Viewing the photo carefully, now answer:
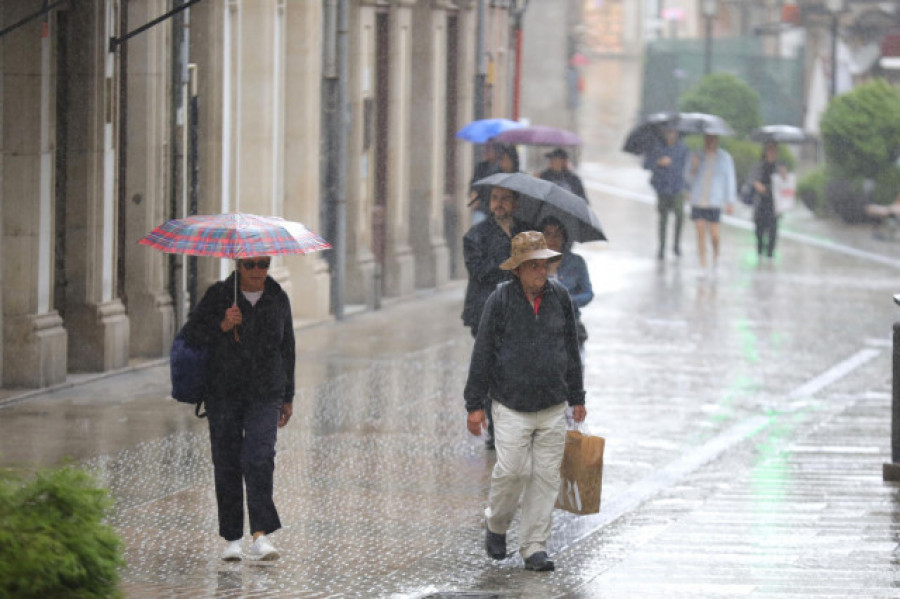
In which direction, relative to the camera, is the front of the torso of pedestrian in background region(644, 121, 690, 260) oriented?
toward the camera

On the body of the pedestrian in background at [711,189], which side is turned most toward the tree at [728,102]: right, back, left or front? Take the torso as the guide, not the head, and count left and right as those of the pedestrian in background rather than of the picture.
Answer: back

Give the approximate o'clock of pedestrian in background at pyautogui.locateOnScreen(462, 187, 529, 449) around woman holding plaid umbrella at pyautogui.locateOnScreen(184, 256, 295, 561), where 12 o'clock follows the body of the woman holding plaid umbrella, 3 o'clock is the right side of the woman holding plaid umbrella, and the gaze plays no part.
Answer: The pedestrian in background is roughly at 7 o'clock from the woman holding plaid umbrella.

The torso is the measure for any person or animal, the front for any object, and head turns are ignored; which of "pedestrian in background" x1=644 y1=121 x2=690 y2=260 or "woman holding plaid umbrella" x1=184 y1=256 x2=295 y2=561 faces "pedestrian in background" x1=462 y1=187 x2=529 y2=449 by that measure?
"pedestrian in background" x1=644 y1=121 x2=690 y2=260

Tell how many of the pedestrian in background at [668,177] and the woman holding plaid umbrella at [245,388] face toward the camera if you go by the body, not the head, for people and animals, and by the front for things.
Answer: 2

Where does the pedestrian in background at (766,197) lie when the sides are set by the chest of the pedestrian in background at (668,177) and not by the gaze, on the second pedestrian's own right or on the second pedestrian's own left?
on the second pedestrian's own left

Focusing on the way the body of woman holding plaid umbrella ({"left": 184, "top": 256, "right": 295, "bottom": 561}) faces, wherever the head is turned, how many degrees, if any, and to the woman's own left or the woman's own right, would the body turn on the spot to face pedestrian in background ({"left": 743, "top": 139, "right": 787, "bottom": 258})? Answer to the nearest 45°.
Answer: approximately 180°

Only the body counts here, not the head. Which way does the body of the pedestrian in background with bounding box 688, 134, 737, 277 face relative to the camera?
toward the camera

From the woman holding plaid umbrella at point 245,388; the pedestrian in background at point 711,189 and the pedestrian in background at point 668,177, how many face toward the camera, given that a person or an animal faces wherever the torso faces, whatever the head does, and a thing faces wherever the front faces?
3

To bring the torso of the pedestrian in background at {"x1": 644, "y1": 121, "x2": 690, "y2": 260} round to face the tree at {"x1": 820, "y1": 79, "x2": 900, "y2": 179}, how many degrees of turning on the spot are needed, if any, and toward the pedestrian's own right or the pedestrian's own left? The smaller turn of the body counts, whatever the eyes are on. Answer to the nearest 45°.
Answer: approximately 135° to the pedestrian's own left

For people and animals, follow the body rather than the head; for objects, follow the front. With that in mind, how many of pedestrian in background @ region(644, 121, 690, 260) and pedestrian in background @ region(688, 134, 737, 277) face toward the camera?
2

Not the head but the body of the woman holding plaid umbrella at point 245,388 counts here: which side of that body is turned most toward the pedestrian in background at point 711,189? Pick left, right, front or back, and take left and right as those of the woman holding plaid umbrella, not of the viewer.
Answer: back
